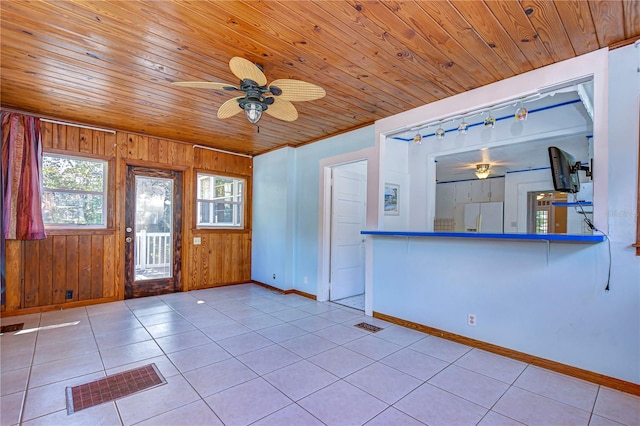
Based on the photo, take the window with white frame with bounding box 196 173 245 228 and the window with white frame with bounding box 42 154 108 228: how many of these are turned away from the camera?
0

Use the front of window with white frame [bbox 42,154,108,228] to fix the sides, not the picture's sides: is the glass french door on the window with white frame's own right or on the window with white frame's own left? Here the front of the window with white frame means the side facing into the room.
on the window with white frame's own left

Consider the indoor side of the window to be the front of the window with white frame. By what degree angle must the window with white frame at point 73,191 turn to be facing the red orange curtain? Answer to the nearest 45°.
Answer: approximately 90° to its right

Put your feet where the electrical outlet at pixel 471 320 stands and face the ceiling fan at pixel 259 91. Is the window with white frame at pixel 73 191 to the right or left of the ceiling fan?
right

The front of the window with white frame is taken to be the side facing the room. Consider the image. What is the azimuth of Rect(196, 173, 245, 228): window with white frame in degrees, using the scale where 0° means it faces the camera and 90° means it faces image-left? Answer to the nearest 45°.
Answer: approximately 315°

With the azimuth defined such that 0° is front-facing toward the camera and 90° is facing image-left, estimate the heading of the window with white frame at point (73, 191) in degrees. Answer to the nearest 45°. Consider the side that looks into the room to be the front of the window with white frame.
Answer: approximately 315°

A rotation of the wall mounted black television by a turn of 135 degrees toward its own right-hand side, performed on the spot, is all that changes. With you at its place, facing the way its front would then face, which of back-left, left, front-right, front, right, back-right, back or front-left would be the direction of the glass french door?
back

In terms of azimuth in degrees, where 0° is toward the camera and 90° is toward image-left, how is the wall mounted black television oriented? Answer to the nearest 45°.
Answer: approximately 135°

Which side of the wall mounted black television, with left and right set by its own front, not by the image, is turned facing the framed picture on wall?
front
